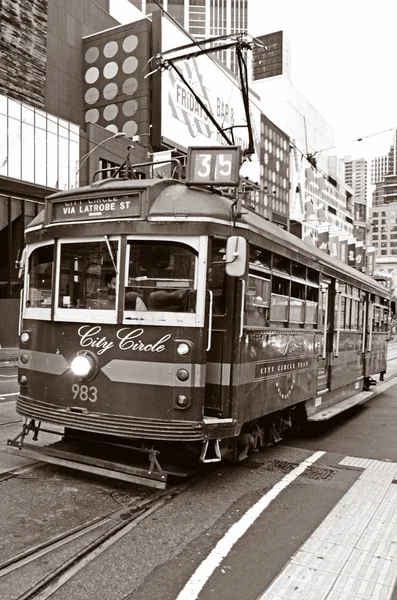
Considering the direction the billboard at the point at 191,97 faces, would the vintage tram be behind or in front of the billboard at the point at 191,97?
in front

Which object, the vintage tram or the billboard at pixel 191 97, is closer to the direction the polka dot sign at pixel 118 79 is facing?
the vintage tram

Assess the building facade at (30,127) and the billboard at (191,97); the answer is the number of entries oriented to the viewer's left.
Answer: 0

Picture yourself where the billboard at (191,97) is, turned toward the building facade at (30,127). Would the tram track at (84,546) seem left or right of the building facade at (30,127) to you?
left

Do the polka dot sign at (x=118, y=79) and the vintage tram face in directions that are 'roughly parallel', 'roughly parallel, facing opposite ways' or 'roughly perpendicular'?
roughly parallel

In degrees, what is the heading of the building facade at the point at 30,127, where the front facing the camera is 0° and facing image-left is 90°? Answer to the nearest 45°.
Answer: approximately 315°

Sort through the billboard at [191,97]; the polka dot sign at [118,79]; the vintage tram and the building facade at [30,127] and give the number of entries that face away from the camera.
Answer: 0

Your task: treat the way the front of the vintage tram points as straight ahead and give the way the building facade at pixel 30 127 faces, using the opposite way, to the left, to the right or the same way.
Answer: to the left

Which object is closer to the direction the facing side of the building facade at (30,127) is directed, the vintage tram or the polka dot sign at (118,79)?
the vintage tram

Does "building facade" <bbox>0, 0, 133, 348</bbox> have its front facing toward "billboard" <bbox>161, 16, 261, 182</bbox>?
no

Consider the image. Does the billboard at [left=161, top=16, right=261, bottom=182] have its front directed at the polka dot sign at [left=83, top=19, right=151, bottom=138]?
no

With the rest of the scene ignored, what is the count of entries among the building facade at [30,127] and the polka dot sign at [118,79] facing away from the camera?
0

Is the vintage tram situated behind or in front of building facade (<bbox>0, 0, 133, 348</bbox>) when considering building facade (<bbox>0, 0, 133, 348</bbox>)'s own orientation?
in front
